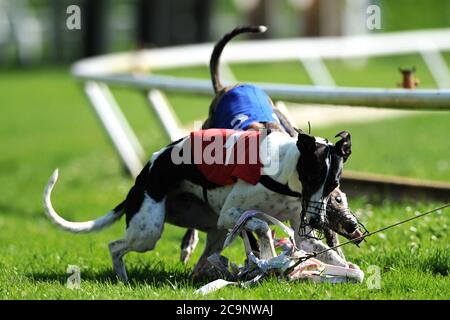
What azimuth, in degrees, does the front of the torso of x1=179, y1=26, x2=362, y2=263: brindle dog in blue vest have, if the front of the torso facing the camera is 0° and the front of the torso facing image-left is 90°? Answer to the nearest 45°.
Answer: approximately 315°

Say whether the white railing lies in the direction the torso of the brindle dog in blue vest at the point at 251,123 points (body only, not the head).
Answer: no
